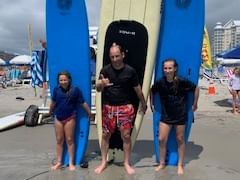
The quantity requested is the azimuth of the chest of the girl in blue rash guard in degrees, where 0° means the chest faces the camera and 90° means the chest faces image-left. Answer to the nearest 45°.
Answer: approximately 0°

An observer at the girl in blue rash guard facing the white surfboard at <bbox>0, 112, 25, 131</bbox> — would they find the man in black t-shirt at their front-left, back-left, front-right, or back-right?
back-right

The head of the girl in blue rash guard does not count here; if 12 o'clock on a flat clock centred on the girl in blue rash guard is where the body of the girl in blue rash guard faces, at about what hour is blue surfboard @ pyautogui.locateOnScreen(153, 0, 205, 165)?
The blue surfboard is roughly at 9 o'clock from the girl in blue rash guard.

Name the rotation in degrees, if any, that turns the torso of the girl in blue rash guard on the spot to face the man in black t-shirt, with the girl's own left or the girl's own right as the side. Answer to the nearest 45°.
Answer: approximately 90° to the girl's own left

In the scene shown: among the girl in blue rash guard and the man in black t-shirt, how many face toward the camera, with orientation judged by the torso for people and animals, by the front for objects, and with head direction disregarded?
2

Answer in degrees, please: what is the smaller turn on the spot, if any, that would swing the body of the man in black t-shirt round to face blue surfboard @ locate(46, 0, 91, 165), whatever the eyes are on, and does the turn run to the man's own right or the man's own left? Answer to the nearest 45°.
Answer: approximately 135° to the man's own right

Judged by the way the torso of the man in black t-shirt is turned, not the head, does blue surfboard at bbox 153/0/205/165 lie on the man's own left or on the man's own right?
on the man's own left
